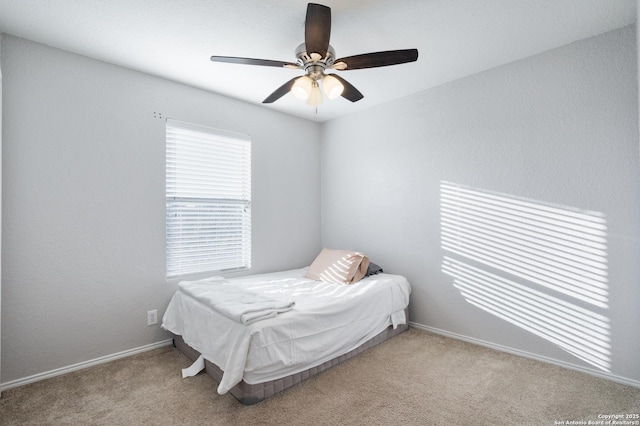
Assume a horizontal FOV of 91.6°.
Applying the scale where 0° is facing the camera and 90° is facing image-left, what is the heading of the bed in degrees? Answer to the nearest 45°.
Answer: approximately 45°
